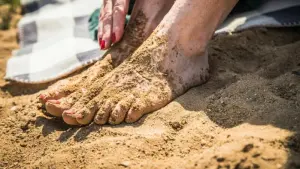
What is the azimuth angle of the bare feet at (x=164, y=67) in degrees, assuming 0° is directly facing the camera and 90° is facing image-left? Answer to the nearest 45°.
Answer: approximately 45°

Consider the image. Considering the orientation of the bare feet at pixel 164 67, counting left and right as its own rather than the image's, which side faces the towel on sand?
right

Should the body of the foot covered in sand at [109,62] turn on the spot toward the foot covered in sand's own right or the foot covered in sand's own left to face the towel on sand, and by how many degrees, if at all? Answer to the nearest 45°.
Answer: approximately 90° to the foot covered in sand's own right
